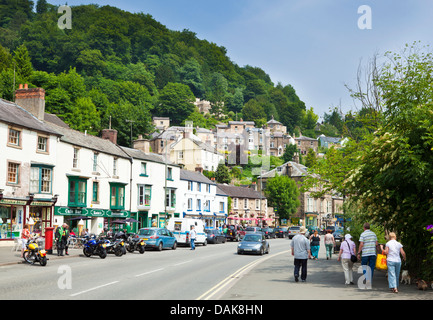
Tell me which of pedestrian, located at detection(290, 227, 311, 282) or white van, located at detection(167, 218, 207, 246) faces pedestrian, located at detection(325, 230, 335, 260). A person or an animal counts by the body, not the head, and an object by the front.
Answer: pedestrian, located at detection(290, 227, 311, 282)

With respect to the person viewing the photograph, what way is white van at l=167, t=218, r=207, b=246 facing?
facing away from the viewer and to the right of the viewer

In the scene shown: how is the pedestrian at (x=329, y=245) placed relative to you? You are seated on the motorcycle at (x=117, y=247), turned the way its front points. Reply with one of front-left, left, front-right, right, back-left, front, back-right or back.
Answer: back-right

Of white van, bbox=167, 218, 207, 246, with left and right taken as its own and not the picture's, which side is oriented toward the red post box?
back

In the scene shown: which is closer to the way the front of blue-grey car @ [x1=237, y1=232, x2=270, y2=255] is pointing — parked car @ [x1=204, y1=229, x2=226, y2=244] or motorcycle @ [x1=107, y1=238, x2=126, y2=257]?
the motorcycle

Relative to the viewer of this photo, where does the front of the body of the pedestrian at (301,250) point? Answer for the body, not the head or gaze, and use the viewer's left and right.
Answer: facing away from the viewer

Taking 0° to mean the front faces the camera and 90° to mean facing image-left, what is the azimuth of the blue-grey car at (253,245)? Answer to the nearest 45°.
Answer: approximately 45°

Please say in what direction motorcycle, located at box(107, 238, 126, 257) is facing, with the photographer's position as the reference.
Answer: facing away from the viewer and to the left of the viewer

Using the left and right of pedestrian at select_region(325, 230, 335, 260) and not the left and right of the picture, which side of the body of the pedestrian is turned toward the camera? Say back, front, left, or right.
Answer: back

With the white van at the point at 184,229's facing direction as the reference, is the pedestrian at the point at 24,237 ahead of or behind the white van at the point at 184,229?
behind

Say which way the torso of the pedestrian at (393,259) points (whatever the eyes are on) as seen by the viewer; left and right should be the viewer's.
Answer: facing away from the viewer

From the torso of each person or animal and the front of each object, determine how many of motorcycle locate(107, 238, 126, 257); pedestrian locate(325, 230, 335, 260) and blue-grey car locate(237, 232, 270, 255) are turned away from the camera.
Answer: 1

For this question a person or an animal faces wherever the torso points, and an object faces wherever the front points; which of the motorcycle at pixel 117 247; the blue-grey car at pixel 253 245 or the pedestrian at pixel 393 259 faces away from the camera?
the pedestrian

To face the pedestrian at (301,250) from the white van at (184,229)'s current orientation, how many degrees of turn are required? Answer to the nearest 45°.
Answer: approximately 135° to its right

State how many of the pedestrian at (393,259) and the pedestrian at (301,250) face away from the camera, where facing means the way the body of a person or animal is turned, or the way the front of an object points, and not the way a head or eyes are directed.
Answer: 2
